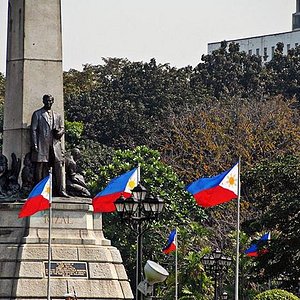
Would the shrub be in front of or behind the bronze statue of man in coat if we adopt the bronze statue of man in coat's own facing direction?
in front

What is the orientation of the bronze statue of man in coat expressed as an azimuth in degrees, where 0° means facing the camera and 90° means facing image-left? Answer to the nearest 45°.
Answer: approximately 315°

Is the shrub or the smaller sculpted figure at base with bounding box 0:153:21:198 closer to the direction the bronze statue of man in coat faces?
the shrub

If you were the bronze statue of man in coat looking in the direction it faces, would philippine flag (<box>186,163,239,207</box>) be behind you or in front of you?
in front

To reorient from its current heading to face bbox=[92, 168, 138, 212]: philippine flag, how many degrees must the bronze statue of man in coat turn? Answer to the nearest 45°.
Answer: approximately 45° to its left
